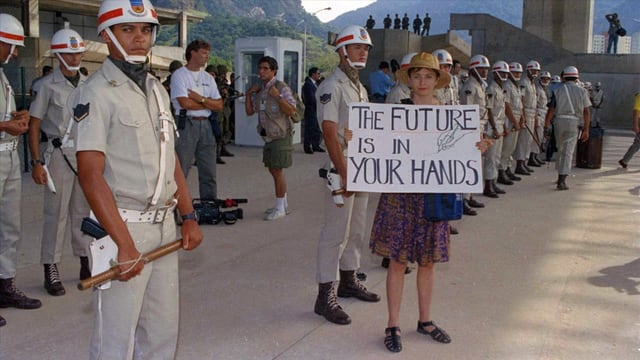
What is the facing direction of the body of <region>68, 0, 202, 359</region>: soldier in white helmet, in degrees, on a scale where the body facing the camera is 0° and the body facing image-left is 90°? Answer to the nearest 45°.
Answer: approximately 315°

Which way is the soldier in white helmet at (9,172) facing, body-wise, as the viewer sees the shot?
to the viewer's right

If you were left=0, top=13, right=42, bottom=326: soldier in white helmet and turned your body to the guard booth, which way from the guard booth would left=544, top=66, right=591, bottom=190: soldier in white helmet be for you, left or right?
right

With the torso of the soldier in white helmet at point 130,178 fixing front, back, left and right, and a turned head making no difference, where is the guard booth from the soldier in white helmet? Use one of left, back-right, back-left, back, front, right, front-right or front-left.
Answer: back-left

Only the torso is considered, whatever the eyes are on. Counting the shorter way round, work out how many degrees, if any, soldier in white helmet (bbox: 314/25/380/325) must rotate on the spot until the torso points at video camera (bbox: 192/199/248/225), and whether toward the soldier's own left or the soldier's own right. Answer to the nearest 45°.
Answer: approximately 180°

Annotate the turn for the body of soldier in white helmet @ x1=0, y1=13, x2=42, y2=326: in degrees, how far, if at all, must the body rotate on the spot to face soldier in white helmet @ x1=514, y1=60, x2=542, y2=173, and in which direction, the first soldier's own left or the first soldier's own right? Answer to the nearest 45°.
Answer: approximately 45° to the first soldier's own left

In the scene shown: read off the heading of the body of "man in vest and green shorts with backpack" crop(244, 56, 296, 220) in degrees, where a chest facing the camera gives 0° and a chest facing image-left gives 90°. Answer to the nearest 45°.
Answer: approximately 45°

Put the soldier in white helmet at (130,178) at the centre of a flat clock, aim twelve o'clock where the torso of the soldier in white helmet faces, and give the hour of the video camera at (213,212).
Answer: The video camera is roughly at 8 o'clock from the soldier in white helmet.

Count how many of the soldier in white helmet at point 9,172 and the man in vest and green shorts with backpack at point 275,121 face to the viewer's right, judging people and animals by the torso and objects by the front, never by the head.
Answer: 1

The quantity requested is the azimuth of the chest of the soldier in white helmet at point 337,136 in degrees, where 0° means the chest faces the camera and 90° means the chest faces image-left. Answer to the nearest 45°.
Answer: approximately 315°
